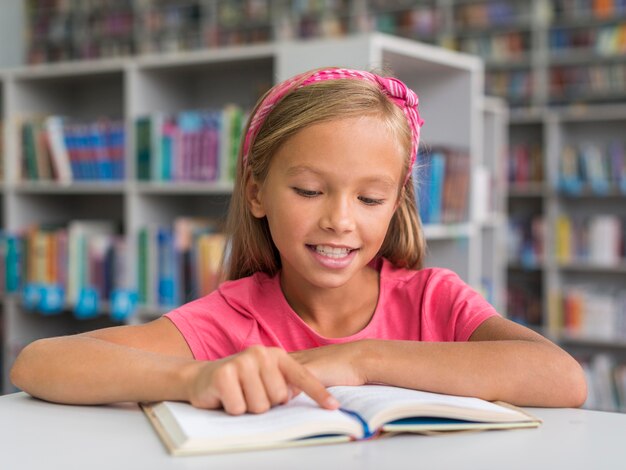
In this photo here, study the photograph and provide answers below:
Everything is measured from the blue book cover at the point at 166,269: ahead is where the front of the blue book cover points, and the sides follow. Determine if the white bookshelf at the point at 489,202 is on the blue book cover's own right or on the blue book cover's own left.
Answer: on the blue book cover's own left

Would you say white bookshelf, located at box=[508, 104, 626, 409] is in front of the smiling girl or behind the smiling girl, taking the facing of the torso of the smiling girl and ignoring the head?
behind

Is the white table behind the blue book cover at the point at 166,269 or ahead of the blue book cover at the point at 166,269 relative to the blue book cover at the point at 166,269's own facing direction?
ahead

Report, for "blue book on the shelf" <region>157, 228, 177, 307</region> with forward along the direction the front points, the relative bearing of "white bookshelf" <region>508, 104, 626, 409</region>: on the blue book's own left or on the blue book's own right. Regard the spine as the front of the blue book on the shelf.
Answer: on the blue book's own left

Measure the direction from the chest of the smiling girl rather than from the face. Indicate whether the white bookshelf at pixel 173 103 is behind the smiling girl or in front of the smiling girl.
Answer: behind

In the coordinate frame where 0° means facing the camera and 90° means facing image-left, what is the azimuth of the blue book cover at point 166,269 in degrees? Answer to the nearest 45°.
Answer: approximately 0°

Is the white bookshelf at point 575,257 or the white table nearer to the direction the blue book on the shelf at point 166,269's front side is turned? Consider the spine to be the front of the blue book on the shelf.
the white table

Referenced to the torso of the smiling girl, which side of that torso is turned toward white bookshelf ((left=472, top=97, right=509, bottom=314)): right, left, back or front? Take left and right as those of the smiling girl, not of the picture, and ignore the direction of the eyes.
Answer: back

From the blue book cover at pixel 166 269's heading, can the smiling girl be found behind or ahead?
ahead

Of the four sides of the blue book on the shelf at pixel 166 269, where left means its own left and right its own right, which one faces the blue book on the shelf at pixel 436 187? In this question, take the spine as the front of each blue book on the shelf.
left

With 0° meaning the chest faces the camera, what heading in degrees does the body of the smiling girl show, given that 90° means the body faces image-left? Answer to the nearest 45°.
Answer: approximately 0°

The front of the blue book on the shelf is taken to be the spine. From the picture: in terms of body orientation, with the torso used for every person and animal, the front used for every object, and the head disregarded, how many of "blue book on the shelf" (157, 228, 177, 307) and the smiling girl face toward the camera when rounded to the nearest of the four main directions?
2
